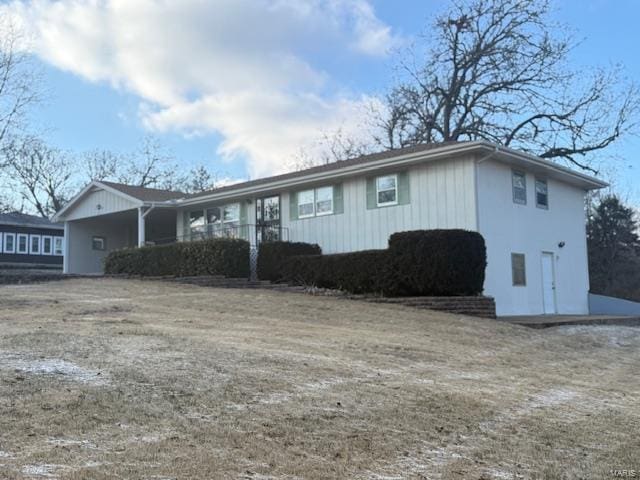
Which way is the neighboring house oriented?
toward the camera

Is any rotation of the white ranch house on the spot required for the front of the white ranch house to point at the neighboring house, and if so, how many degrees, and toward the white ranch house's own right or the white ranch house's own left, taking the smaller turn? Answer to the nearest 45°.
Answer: approximately 90° to the white ranch house's own right

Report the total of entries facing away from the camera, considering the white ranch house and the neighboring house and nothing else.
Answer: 0

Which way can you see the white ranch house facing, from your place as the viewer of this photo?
facing the viewer and to the left of the viewer

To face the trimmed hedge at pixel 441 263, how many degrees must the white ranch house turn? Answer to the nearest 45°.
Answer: approximately 45° to its left

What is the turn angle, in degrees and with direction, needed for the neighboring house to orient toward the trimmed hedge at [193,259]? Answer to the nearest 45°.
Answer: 0° — it already faces it

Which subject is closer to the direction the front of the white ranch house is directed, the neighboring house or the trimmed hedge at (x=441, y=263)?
the trimmed hedge

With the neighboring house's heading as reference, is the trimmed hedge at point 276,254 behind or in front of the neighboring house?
in front

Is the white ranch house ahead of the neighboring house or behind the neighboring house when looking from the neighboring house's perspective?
ahead
